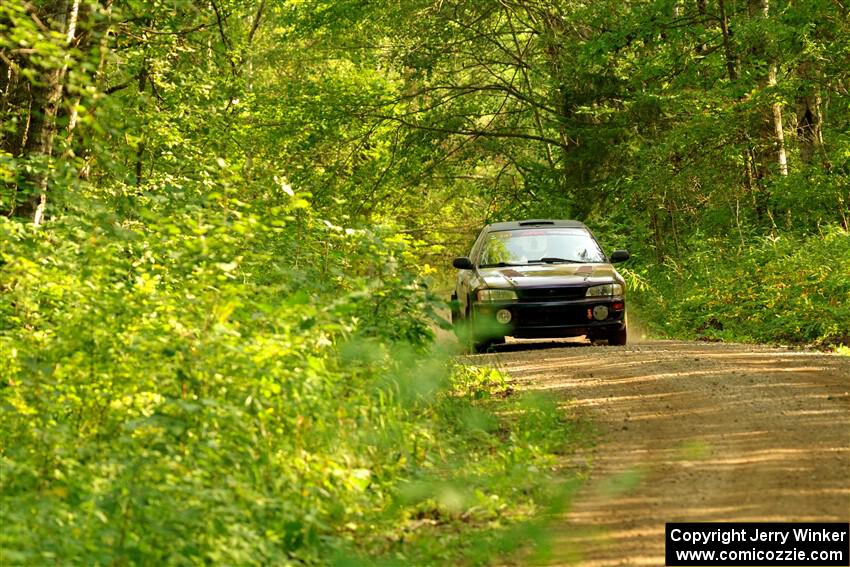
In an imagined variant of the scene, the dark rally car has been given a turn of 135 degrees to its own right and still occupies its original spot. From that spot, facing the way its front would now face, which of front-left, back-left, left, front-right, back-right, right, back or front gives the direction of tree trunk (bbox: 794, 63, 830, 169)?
right

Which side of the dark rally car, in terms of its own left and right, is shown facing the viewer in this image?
front

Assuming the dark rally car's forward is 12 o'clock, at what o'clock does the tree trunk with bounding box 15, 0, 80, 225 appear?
The tree trunk is roughly at 2 o'clock from the dark rally car.
